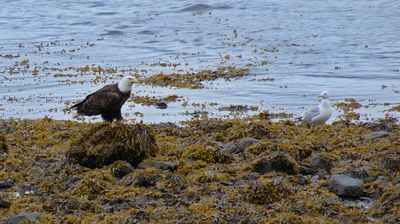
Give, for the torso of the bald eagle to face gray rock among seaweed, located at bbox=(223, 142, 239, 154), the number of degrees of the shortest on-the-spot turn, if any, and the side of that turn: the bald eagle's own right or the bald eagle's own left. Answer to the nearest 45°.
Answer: approximately 45° to the bald eagle's own right

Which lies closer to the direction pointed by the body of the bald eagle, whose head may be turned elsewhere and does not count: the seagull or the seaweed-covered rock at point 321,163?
the seagull

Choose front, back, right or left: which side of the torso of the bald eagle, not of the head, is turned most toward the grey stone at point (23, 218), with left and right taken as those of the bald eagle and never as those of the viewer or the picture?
right

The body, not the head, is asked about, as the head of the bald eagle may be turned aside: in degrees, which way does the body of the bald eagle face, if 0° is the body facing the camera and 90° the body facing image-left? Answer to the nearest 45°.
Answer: approximately 270°

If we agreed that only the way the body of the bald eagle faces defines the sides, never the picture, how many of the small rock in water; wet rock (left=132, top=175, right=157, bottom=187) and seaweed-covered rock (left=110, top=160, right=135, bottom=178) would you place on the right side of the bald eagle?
2

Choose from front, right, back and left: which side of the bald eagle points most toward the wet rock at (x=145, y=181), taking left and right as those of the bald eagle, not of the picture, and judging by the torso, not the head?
right
